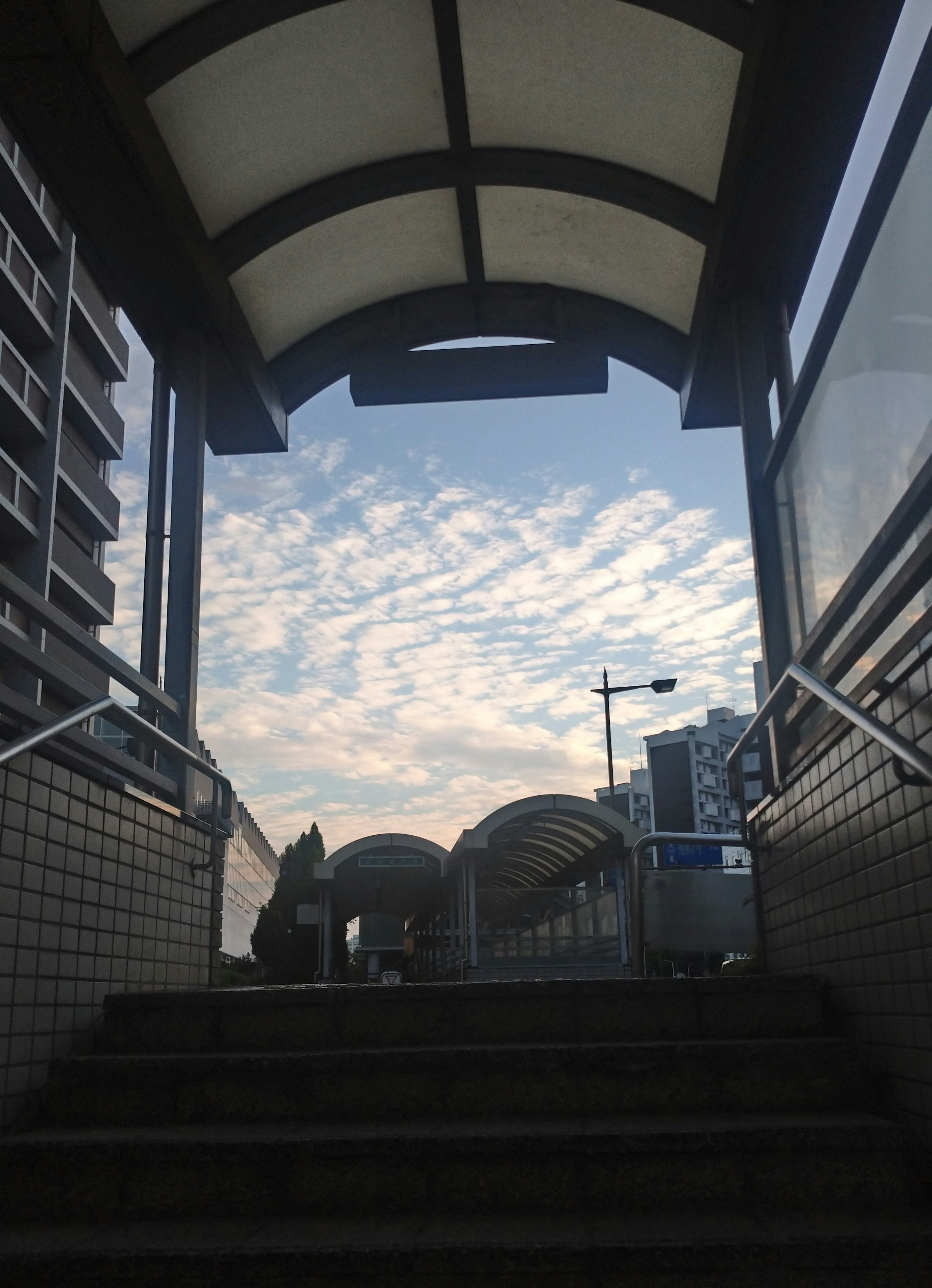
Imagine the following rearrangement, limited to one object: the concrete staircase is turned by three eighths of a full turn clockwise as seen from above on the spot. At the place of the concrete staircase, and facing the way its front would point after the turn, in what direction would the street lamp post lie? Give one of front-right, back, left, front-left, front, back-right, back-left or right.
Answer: front-right

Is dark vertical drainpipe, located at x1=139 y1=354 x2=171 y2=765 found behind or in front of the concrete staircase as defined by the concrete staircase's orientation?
behind

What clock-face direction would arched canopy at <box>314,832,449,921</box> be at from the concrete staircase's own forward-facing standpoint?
The arched canopy is roughly at 6 o'clock from the concrete staircase.

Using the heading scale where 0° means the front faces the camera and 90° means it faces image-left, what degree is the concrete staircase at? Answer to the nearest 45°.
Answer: approximately 0°

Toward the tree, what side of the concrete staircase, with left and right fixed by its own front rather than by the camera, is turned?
back

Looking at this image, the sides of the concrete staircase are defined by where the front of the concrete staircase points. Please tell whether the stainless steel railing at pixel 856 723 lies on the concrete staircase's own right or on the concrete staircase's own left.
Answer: on the concrete staircase's own left

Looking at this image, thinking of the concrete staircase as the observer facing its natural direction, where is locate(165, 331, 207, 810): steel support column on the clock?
The steel support column is roughly at 5 o'clock from the concrete staircase.

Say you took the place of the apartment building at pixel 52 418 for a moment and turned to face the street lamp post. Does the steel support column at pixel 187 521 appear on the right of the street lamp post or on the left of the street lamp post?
right
